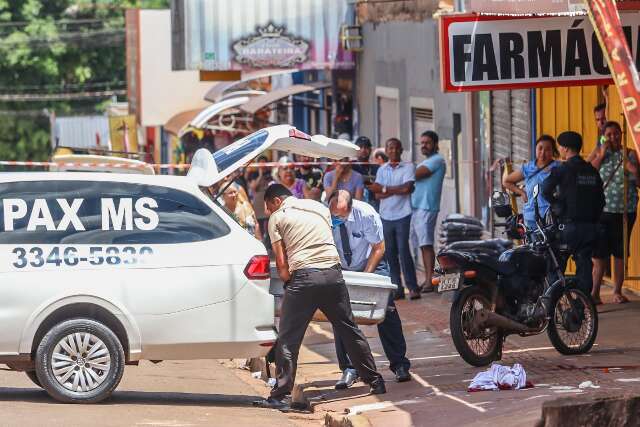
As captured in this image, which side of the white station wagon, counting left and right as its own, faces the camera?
left

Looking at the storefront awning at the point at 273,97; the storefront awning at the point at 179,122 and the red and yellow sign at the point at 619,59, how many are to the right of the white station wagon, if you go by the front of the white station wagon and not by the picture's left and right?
2

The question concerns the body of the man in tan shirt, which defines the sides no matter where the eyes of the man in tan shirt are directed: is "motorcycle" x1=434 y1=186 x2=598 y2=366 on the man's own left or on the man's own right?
on the man's own right

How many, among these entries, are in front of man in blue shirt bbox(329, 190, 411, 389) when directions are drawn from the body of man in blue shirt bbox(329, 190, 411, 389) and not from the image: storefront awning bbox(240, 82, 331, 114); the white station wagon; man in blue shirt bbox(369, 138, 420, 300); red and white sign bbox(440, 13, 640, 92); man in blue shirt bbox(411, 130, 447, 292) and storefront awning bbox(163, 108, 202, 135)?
1

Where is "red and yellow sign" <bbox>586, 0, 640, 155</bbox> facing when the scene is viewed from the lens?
facing the viewer

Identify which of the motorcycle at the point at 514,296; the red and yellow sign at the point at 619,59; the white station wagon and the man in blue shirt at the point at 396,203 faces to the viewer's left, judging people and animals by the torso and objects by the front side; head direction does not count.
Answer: the white station wagon

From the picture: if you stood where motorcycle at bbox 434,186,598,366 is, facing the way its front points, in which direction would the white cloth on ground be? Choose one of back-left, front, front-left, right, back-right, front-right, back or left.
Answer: back-right

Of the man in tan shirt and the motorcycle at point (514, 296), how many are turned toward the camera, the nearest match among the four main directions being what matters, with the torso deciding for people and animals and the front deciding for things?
0

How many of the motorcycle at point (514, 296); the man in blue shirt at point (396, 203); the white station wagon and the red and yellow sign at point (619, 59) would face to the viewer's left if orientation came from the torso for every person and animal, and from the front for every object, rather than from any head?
1

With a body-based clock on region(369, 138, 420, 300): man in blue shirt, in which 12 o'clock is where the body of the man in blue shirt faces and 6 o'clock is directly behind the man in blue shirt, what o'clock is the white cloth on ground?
The white cloth on ground is roughly at 12 o'clock from the man in blue shirt.

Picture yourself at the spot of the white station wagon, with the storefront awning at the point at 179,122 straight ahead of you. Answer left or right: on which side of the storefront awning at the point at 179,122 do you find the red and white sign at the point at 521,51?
right

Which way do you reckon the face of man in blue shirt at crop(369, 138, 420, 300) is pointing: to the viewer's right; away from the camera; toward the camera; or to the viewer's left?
toward the camera

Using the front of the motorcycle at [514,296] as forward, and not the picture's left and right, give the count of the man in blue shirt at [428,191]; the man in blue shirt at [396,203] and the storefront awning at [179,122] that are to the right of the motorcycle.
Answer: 0

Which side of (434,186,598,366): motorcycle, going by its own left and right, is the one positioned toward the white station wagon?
back

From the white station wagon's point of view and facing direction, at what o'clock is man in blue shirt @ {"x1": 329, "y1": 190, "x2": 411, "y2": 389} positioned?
The man in blue shirt is roughly at 5 o'clock from the white station wagon.

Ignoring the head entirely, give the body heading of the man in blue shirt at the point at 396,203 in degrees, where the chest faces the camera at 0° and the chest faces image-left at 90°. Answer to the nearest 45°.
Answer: approximately 0°

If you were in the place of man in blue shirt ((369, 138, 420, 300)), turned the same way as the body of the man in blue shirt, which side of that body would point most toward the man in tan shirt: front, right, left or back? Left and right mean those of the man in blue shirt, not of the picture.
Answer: front

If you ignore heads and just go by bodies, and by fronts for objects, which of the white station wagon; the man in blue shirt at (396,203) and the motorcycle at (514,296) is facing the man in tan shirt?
the man in blue shirt
